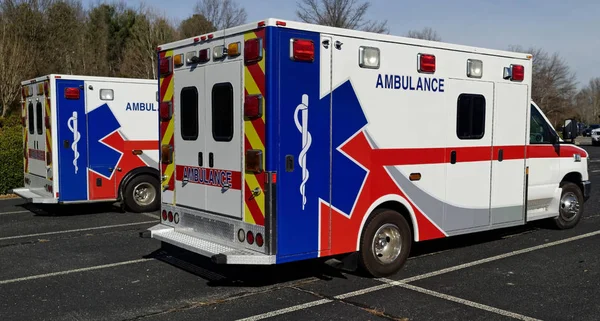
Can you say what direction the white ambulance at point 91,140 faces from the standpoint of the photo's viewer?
facing to the right of the viewer

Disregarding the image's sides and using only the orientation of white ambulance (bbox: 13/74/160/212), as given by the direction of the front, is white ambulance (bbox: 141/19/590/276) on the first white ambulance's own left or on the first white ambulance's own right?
on the first white ambulance's own right

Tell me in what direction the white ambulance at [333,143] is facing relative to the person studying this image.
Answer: facing away from the viewer and to the right of the viewer

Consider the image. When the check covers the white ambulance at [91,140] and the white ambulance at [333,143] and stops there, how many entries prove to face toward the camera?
0

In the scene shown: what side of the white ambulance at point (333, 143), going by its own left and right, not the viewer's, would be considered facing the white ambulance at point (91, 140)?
left
